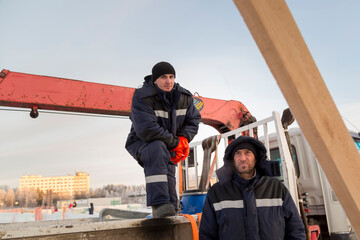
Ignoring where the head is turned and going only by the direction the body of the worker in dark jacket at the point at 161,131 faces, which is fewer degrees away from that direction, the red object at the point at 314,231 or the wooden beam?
the wooden beam

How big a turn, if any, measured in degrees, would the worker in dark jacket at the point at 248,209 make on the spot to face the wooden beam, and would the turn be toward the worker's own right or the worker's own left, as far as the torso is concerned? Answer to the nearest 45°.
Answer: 0° — they already face it

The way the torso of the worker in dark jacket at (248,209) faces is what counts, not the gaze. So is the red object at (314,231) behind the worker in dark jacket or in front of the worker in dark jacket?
behind

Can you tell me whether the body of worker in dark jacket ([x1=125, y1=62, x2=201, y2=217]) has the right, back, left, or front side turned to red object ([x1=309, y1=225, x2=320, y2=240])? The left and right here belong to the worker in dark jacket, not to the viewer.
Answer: left

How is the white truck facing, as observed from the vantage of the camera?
facing away from the viewer and to the right of the viewer

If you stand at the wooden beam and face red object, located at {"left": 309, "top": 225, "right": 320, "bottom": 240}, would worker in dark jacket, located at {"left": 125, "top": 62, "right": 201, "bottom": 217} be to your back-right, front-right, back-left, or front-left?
front-left

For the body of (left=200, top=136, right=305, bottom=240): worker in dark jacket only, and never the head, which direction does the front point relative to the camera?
toward the camera

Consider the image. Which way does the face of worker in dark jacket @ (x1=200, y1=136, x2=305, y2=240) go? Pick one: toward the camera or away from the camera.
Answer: toward the camera

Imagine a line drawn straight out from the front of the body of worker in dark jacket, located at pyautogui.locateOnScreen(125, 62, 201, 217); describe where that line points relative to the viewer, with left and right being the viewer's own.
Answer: facing the viewer and to the right of the viewer
